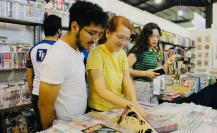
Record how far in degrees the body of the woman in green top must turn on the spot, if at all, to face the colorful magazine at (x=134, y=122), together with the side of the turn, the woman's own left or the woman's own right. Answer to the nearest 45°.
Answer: approximately 45° to the woman's own right

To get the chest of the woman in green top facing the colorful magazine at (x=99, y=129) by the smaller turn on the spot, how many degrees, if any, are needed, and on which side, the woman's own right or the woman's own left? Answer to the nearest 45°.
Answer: approximately 45° to the woman's own right

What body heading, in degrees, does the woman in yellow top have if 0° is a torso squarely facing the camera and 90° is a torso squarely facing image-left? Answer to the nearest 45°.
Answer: approximately 315°

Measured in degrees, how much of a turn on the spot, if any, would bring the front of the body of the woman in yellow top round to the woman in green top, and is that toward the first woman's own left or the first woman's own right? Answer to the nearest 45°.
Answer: approximately 135° to the first woman's own left

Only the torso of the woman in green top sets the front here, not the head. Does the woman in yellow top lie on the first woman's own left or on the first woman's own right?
on the first woman's own right
